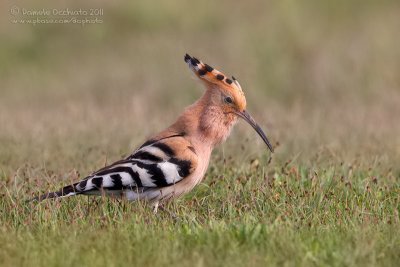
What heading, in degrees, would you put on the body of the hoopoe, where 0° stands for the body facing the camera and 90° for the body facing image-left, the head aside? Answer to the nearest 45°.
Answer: approximately 270°
